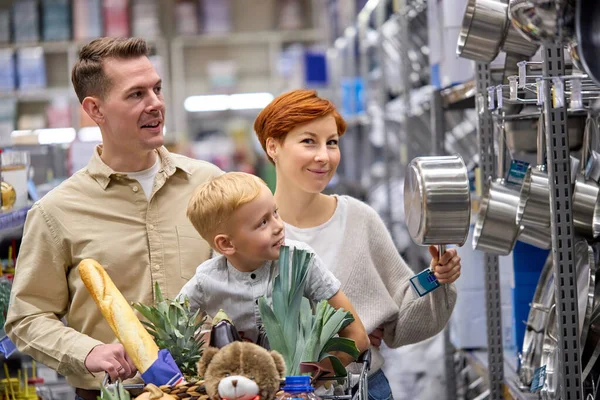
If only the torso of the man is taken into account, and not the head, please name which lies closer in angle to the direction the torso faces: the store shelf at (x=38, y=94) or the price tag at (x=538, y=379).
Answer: the price tag

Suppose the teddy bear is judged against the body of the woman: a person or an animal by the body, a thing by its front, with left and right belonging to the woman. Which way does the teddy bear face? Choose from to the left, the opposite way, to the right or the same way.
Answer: the same way

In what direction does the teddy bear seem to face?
toward the camera

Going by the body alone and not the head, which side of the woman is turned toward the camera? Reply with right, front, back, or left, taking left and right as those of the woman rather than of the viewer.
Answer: front

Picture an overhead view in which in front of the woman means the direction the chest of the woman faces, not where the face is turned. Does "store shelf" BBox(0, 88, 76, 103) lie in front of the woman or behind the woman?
behind

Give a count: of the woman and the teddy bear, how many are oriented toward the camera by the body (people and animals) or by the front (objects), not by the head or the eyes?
2

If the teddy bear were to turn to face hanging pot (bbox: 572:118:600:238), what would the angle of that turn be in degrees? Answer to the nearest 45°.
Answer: approximately 135° to its left

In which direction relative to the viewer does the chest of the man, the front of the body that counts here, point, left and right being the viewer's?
facing the viewer and to the right of the viewer
